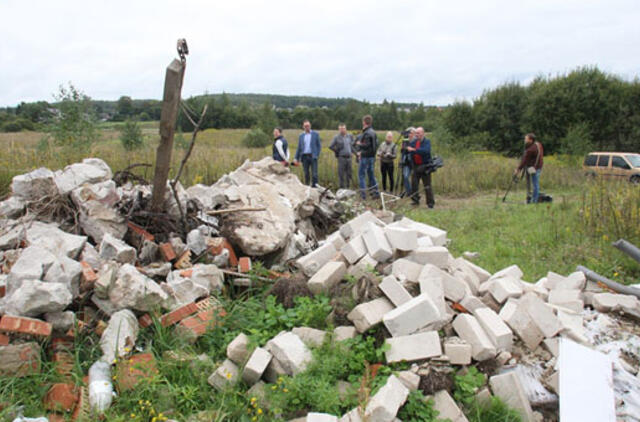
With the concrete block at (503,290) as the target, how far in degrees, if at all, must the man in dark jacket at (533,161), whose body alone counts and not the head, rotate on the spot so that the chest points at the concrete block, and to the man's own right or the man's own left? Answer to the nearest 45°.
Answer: approximately 90° to the man's own left

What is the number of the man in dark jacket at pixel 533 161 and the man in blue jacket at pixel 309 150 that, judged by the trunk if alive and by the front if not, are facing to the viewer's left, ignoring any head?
1

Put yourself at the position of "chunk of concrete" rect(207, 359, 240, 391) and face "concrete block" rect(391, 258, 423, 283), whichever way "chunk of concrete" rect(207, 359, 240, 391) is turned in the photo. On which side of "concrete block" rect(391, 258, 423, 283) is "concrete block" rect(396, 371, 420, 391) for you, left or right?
right

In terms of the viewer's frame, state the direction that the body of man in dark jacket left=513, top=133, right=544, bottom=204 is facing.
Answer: to the viewer's left

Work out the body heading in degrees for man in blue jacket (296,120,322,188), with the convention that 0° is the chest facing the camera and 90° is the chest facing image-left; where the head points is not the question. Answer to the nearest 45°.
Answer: approximately 0°

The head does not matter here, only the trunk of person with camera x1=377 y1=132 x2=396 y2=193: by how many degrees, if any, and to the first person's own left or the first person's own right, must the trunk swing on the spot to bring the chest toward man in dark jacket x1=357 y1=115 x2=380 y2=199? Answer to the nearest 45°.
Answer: approximately 45° to the first person's own right

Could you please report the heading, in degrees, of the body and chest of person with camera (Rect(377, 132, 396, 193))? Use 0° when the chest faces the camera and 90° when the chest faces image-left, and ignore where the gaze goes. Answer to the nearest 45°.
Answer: approximately 0°

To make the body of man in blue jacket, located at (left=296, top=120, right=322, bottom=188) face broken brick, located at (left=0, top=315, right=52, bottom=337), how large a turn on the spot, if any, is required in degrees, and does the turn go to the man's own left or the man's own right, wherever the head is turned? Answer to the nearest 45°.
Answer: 0° — they already face it

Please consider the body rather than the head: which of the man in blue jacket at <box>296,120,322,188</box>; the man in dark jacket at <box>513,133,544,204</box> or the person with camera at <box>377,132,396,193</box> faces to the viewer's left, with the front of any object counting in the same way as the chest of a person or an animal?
the man in dark jacket at <box>513,133,544,204</box>

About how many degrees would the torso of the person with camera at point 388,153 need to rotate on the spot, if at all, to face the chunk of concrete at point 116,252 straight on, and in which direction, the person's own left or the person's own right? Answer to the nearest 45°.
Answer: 0° — they already face it

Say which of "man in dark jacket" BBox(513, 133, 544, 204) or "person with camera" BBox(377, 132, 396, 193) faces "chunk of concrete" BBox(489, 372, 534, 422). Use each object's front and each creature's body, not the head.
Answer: the person with camera
